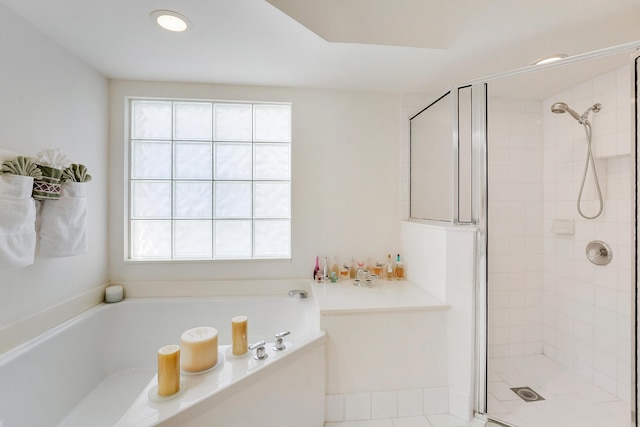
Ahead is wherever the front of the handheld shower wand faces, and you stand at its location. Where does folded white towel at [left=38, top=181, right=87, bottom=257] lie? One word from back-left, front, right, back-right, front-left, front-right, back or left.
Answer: front-left

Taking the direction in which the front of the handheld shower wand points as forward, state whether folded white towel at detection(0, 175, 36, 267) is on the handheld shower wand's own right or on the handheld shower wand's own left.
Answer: on the handheld shower wand's own left

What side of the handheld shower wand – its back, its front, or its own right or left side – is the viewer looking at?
left

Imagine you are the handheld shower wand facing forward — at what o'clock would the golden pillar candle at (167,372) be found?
The golden pillar candle is roughly at 10 o'clock from the handheld shower wand.

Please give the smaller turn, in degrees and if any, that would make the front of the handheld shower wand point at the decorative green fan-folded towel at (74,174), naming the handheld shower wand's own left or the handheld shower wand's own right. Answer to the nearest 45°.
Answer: approximately 45° to the handheld shower wand's own left
